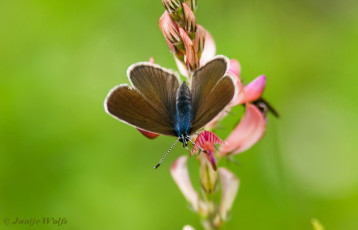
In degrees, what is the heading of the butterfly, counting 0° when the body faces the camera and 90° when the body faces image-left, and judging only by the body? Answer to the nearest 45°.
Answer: approximately 0°
